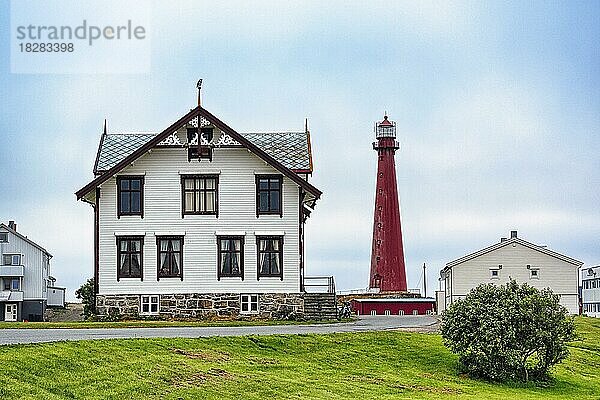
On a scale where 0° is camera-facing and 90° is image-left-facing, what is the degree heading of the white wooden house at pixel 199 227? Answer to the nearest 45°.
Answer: approximately 0°

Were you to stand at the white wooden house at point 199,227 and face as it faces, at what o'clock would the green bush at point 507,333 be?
The green bush is roughly at 11 o'clock from the white wooden house.
